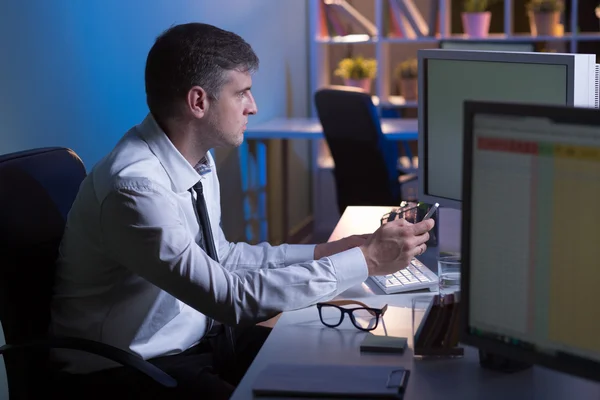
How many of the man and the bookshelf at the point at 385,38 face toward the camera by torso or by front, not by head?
1

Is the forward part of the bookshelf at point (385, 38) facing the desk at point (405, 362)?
yes

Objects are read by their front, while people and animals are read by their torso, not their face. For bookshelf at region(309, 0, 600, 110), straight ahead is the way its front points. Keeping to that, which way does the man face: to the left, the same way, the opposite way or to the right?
to the left

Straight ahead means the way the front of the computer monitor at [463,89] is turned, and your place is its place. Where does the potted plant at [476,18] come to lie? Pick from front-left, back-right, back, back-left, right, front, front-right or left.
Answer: back-right

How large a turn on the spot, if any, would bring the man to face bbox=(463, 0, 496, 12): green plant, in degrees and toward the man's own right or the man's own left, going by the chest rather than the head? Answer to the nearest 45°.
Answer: approximately 45° to the man's own left

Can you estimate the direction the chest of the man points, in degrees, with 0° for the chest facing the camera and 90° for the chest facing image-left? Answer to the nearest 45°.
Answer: approximately 270°

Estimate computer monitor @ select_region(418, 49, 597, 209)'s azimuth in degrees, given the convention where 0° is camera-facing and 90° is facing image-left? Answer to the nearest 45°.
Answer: approximately 45°

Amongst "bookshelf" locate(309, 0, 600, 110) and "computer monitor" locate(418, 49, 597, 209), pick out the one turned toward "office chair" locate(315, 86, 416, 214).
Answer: the bookshelf

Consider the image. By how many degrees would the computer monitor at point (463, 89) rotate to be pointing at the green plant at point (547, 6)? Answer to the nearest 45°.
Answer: approximately 135° to its right

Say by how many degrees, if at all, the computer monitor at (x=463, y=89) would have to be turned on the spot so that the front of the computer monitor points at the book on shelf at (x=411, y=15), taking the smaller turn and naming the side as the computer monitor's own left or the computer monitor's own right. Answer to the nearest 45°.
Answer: approximately 135° to the computer monitor's own right

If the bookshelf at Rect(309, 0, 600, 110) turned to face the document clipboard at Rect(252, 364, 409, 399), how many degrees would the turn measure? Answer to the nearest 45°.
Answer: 0° — it already faces it

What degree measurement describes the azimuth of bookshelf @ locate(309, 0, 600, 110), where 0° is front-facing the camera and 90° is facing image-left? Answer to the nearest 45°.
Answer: approximately 0°
